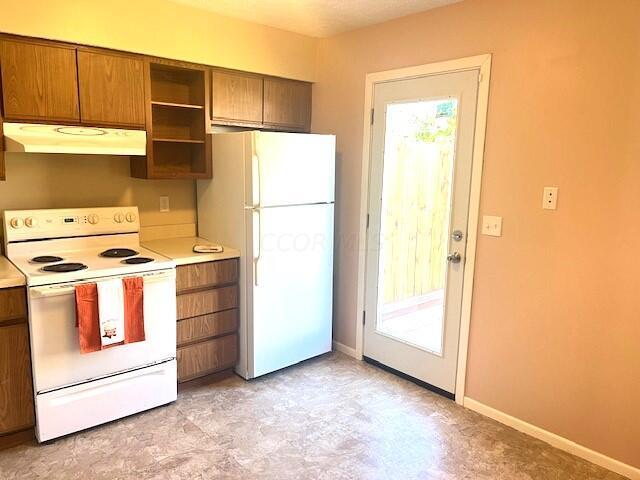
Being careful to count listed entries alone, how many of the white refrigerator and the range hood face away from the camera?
0

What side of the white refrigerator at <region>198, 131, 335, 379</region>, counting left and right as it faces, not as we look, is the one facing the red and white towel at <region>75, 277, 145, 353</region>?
right

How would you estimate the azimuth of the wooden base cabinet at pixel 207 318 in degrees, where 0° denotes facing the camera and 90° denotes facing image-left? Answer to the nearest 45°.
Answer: approximately 315°

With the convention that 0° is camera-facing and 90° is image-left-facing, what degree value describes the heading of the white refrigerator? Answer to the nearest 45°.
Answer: approximately 315°

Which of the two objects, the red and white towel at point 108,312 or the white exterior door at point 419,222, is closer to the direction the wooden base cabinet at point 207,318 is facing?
the white exterior door

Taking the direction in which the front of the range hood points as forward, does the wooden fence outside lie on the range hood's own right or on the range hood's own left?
on the range hood's own left

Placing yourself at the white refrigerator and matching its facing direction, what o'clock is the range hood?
The range hood is roughly at 4 o'clock from the white refrigerator.

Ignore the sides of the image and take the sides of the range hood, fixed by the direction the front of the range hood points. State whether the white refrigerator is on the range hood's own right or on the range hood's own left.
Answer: on the range hood's own left
